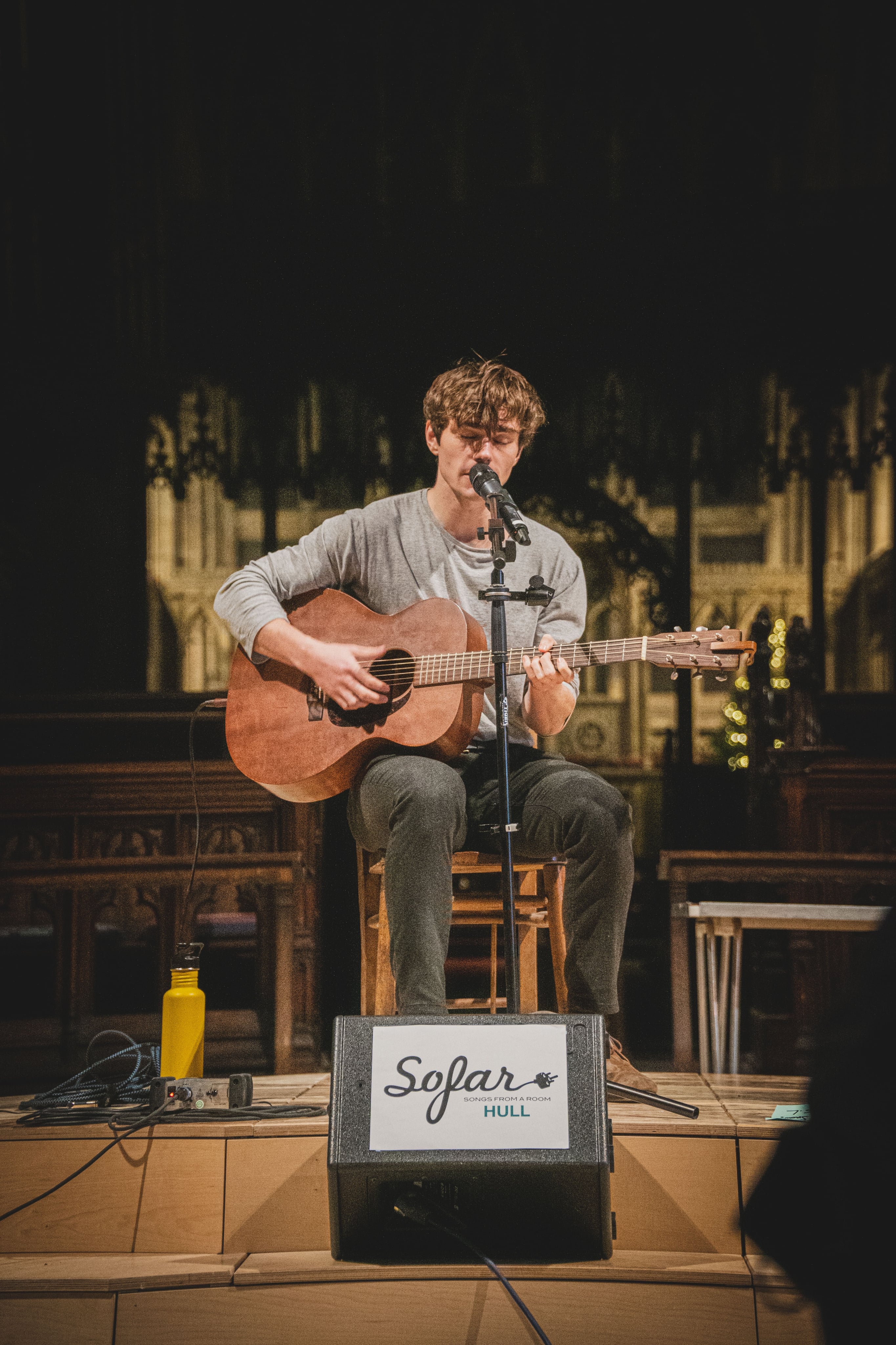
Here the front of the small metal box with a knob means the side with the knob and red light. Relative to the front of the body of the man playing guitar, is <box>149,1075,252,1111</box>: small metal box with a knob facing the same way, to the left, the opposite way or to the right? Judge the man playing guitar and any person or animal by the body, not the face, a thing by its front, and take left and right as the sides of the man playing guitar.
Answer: the same way

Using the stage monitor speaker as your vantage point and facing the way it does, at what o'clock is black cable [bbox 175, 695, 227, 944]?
The black cable is roughly at 11 o'clock from the stage monitor speaker.

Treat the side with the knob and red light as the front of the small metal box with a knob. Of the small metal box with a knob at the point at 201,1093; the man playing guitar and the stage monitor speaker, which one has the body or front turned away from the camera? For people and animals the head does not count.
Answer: the stage monitor speaker

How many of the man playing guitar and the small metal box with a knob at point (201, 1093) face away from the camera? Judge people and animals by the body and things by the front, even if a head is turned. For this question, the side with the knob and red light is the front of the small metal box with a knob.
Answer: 0

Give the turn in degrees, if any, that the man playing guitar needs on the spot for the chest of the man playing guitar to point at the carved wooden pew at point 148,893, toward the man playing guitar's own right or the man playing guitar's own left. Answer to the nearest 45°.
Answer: approximately 135° to the man playing guitar's own right

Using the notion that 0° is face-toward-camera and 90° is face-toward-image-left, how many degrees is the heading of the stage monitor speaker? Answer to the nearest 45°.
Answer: approximately 180°

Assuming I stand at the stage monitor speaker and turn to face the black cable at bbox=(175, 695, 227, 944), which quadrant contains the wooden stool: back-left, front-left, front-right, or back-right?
front-right

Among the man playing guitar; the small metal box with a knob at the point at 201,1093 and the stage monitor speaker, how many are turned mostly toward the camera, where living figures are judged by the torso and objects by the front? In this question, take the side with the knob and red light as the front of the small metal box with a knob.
2

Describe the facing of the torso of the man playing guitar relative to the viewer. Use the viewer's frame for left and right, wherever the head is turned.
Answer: facing the viewer

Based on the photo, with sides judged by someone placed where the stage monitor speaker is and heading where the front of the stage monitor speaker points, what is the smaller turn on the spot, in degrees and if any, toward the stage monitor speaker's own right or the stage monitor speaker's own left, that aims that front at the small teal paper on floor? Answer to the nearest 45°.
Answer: approximately 45° to the stage monitor speaker's own right

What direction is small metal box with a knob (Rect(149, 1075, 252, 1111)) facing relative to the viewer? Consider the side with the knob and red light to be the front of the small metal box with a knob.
toward the camera

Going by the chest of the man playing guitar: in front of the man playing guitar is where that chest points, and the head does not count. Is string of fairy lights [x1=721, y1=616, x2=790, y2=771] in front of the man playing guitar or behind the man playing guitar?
behind

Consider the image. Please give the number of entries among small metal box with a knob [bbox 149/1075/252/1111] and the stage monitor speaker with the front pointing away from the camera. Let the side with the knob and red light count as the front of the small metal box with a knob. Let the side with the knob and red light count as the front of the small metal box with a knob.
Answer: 1

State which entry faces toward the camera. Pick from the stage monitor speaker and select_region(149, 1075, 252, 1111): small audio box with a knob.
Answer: the small audio box with a knob

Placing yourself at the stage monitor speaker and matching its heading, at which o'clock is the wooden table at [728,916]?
The wooden table is roughly at 1 o'clock from the stage monitor speaker.

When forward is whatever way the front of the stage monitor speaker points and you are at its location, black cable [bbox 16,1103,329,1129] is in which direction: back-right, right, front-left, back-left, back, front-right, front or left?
front-left

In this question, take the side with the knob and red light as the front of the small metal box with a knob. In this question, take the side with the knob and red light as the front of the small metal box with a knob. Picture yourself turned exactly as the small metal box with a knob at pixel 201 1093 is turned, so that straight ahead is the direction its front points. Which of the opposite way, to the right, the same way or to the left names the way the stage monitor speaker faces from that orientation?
the opposite way
